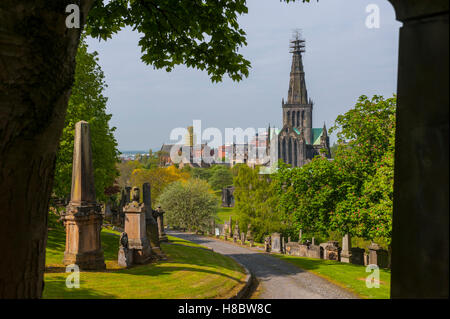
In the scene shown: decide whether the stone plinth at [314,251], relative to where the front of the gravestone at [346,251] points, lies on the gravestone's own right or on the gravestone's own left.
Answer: on the gravestone's own right

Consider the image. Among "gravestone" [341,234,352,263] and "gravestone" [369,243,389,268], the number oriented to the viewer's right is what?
0

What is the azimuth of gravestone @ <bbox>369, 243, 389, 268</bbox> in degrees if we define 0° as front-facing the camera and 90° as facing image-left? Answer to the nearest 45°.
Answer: approximately 45°

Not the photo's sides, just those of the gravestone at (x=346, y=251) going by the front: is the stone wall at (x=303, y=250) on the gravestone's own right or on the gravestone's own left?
on the gravestone's own right

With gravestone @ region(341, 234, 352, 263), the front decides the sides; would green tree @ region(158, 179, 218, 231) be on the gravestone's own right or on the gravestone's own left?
on the gravestone's own right

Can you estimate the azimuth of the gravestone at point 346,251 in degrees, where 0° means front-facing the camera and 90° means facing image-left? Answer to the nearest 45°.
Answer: approximately 45°
